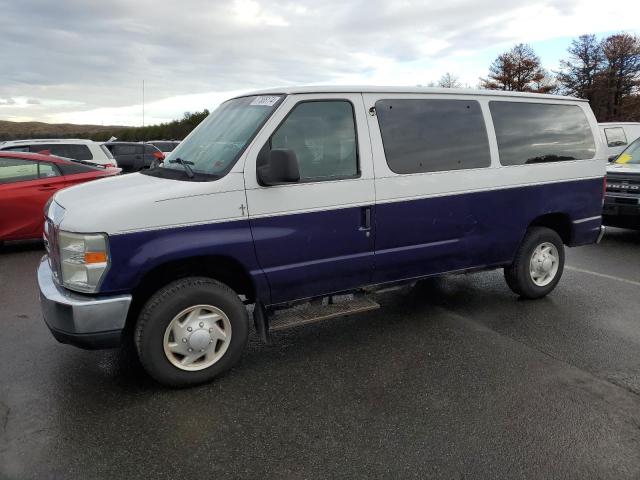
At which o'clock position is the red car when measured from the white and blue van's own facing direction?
The red car is roughly at 3 o'clock from the white and blue van.

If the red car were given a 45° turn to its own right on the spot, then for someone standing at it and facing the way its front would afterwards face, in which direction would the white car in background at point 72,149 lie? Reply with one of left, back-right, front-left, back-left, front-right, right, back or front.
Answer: front-right

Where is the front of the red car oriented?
to the viewer's left

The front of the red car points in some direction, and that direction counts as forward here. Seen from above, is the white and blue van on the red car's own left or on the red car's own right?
on the red car's own left

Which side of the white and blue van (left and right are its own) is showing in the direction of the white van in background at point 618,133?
back

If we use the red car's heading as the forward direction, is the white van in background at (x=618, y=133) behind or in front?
behind
